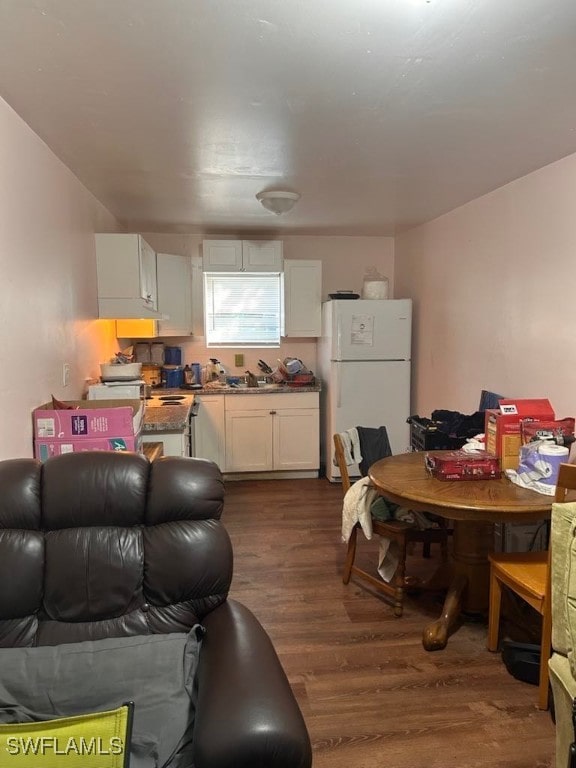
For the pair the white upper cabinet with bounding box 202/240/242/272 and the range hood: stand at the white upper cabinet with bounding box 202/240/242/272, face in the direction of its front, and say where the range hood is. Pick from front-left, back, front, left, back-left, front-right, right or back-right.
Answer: front-right

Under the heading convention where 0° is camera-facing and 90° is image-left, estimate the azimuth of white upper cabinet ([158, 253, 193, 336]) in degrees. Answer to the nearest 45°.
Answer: approximately 315°

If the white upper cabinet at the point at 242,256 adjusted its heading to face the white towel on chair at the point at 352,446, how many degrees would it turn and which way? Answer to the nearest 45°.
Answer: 0° — it already faces it

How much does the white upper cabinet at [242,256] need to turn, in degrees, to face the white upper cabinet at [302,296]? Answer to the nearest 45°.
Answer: approximately 90° to its left

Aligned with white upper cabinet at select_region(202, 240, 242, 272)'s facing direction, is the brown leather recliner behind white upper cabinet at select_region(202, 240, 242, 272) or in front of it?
in front

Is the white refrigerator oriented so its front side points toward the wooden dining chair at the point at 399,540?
yes

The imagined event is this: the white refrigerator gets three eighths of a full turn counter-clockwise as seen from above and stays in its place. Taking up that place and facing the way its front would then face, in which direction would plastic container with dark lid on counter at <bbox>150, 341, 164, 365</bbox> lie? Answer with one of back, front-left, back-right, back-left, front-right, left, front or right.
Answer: back-left
